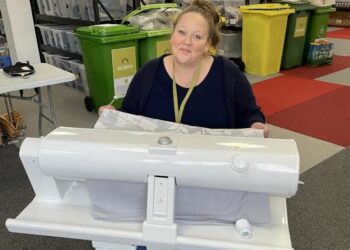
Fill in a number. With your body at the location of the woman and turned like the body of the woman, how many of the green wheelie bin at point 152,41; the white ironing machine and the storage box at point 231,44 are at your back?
2

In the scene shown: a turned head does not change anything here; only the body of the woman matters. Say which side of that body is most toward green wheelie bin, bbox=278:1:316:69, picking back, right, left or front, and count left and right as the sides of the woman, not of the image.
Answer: back

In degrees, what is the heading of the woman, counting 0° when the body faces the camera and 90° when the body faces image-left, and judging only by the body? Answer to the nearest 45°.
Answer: approximately 0°

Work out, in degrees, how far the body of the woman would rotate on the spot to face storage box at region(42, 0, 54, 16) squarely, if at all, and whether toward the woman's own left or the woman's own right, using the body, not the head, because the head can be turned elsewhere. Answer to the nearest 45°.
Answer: approximately 135° to the woman's own right

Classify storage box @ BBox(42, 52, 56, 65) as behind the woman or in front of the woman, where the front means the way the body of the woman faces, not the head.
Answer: behind

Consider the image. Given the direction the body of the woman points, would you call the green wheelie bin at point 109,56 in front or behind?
behind

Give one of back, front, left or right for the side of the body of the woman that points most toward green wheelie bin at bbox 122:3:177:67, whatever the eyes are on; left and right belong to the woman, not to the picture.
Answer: back

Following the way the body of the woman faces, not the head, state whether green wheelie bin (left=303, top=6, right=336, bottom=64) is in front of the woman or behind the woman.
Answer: behind

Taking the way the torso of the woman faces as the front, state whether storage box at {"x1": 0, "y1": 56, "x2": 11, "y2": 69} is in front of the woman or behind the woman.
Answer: behind

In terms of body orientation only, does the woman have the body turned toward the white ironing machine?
yes

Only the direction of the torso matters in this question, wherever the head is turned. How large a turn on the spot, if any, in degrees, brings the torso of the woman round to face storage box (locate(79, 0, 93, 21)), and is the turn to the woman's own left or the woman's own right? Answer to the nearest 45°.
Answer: approximately 135° to the woman's own right
